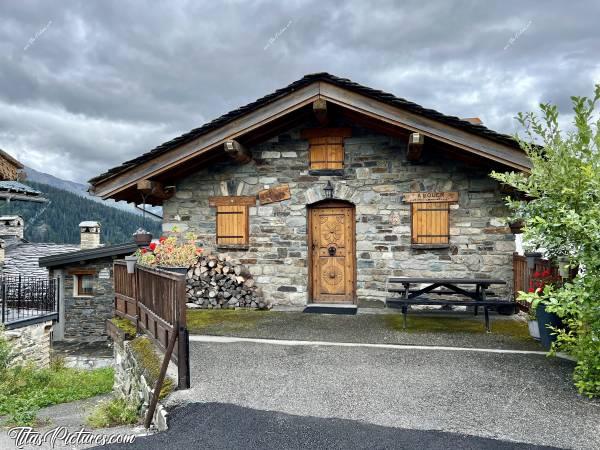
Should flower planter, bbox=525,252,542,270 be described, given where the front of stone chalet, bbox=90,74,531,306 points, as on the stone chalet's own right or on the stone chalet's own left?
on the stone chalet's own left

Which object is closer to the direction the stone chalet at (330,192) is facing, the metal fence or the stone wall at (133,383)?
the stone wall

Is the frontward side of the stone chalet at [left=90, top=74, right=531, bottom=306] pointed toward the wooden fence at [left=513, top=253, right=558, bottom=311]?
no

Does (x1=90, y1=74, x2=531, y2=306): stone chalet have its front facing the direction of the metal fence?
no

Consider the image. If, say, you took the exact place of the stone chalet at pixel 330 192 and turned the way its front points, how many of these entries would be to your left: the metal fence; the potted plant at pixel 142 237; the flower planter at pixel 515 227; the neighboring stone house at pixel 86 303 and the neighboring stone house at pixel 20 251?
1

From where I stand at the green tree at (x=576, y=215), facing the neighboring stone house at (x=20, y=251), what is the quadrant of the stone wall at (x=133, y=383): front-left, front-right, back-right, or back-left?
front-left

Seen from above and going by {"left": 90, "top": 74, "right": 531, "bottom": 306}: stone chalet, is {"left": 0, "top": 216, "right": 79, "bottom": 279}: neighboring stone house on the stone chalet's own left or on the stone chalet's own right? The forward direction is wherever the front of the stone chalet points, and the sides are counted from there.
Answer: on the stone chalet's own right

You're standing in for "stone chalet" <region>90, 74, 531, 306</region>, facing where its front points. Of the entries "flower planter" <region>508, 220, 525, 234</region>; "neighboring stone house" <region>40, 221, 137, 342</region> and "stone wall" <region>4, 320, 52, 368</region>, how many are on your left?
1

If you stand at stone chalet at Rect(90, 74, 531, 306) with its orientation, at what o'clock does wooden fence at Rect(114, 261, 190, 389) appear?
The wooden fence is roughly at 1 o'clock from the stone chalet.

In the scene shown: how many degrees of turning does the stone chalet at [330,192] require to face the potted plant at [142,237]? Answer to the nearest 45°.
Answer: approximately 90° to its right

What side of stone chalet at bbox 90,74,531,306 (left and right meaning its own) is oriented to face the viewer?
front

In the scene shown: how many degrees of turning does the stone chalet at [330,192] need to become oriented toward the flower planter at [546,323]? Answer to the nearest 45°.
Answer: approximately 45° to its left

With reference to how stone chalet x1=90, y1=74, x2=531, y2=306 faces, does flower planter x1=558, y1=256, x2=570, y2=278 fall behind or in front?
in front

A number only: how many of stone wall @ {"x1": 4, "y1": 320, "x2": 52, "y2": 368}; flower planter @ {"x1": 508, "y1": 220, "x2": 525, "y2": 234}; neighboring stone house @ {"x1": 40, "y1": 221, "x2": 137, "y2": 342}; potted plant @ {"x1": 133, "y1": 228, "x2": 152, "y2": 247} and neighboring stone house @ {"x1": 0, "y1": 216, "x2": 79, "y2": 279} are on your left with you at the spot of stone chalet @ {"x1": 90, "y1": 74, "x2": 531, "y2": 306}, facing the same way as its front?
1
